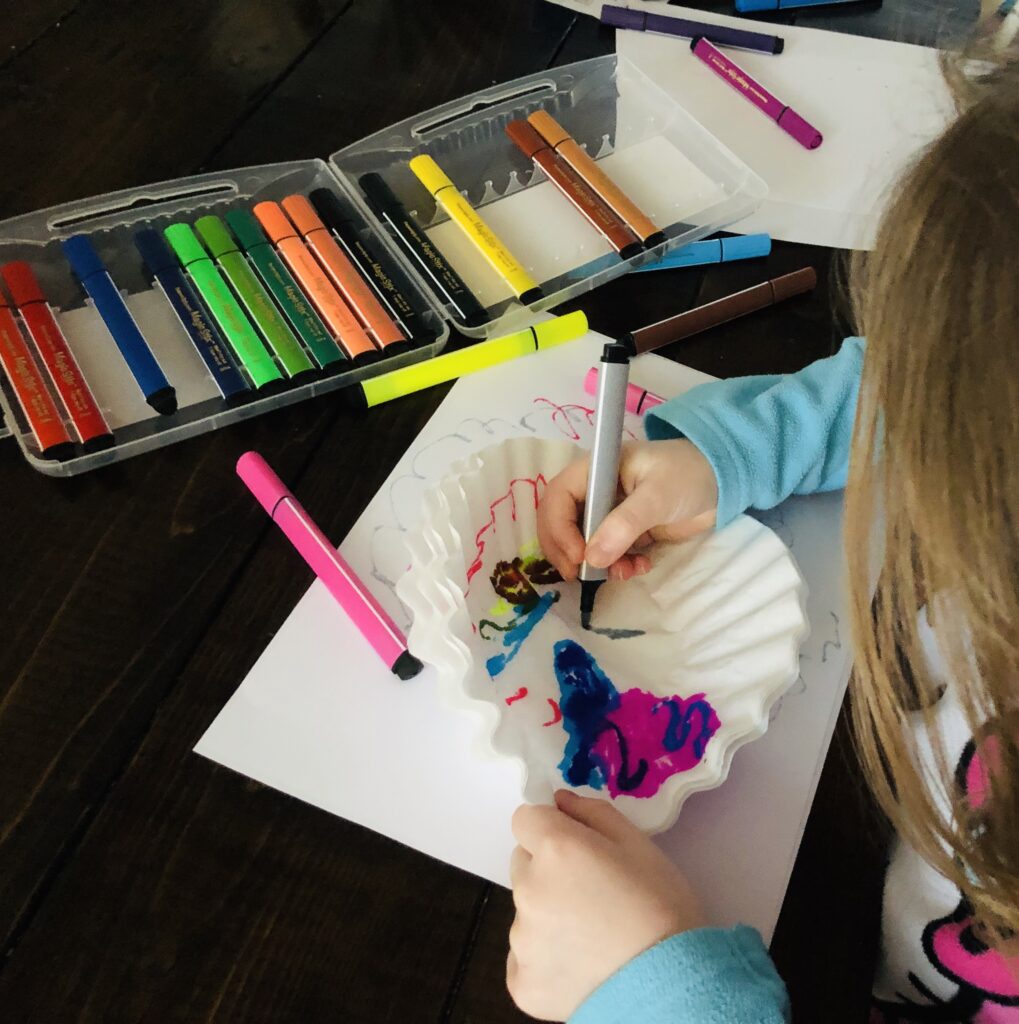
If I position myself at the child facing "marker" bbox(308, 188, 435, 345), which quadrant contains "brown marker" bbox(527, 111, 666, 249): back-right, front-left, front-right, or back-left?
front-right

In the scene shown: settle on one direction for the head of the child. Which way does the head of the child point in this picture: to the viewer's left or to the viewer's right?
to the viewer's left

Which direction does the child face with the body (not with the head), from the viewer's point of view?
to the viewer's left

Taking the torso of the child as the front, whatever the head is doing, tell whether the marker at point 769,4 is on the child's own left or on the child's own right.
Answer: on the child's own right
